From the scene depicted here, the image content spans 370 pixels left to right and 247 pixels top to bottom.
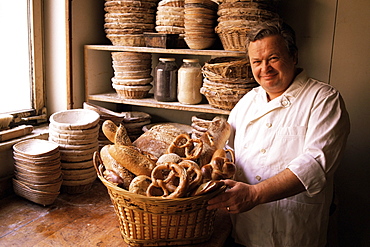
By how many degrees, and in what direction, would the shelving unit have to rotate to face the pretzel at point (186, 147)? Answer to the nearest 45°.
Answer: approximately 45° to its left

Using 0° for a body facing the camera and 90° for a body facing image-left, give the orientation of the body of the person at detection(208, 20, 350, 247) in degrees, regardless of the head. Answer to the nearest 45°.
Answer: approximately 45°

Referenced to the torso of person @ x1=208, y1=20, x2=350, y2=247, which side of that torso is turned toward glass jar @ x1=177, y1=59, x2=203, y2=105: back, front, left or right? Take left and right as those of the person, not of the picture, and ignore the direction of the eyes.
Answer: right

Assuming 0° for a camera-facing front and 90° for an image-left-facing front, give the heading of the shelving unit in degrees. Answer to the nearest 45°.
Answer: approximately 0°
